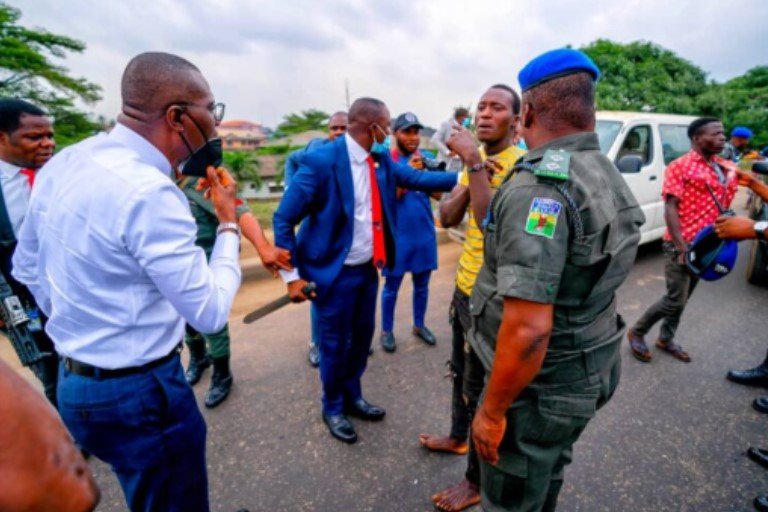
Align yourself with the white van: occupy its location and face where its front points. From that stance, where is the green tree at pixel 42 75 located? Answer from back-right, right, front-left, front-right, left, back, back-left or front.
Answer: front-right

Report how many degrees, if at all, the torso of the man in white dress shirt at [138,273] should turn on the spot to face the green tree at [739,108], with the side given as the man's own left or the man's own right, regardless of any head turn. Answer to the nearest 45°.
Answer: approximately 45° to the man's own right

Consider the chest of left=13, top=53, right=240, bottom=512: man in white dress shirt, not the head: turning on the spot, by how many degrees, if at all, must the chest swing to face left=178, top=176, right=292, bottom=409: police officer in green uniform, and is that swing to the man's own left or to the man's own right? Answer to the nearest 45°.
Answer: approximately 45° to the man's own left

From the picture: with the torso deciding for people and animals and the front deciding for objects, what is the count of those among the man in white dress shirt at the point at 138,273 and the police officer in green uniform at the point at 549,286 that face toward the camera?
0

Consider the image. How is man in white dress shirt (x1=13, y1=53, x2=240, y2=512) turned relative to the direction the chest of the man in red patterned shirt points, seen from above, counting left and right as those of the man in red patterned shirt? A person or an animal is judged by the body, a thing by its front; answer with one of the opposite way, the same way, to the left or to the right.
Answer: the opposite way

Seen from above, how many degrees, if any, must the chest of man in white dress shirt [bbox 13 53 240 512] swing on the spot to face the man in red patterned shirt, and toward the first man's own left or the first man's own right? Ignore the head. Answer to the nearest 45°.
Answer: approximately 45° to the first man's own right

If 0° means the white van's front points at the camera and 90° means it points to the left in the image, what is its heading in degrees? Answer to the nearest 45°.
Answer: approximately 45°

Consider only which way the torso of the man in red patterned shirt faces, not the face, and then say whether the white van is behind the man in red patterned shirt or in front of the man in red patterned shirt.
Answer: behind

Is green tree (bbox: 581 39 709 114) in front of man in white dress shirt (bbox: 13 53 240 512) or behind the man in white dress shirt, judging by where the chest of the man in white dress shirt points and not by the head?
in front

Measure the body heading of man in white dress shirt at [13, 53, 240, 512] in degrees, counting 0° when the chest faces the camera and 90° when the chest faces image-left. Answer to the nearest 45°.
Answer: approximately 225°

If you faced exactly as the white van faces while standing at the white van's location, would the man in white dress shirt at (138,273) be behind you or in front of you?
in front

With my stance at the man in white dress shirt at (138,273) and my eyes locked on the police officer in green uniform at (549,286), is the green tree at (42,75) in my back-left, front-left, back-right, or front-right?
back-left

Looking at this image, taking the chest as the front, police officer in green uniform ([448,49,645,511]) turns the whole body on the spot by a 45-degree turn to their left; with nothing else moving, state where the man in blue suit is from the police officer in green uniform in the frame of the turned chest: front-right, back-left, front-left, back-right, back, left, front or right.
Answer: front-right

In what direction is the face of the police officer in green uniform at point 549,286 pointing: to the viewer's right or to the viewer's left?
to the viewer's left
